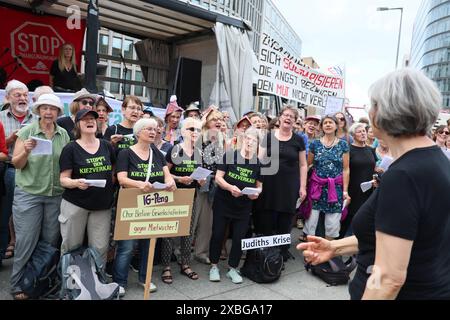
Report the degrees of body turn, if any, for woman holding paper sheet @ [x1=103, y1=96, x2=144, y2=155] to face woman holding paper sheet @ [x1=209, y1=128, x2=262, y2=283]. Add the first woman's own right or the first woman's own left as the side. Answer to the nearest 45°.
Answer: approximately 45° to the first woman's own left

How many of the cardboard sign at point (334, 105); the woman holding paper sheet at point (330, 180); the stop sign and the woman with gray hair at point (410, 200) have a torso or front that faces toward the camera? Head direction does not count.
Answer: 3

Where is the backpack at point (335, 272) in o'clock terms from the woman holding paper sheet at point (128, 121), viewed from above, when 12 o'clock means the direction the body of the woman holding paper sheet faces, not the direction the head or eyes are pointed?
The backpack is roughly at 11 o'clock from the woman holding paper sheet.

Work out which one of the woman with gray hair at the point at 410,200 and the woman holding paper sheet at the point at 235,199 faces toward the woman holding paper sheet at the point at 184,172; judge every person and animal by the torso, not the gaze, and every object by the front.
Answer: the woman with gray hair

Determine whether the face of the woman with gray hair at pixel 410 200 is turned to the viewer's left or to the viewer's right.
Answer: to the viewer's left

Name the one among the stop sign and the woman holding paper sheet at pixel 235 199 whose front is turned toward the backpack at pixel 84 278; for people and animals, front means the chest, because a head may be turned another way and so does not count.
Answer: the stop sign

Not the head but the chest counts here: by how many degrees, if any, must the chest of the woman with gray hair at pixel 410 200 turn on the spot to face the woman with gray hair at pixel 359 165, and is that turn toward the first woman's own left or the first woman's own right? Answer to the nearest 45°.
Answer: approximately 45° to the first woman's own right

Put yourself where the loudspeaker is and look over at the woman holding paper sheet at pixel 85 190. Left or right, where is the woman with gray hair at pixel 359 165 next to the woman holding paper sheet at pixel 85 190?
left
